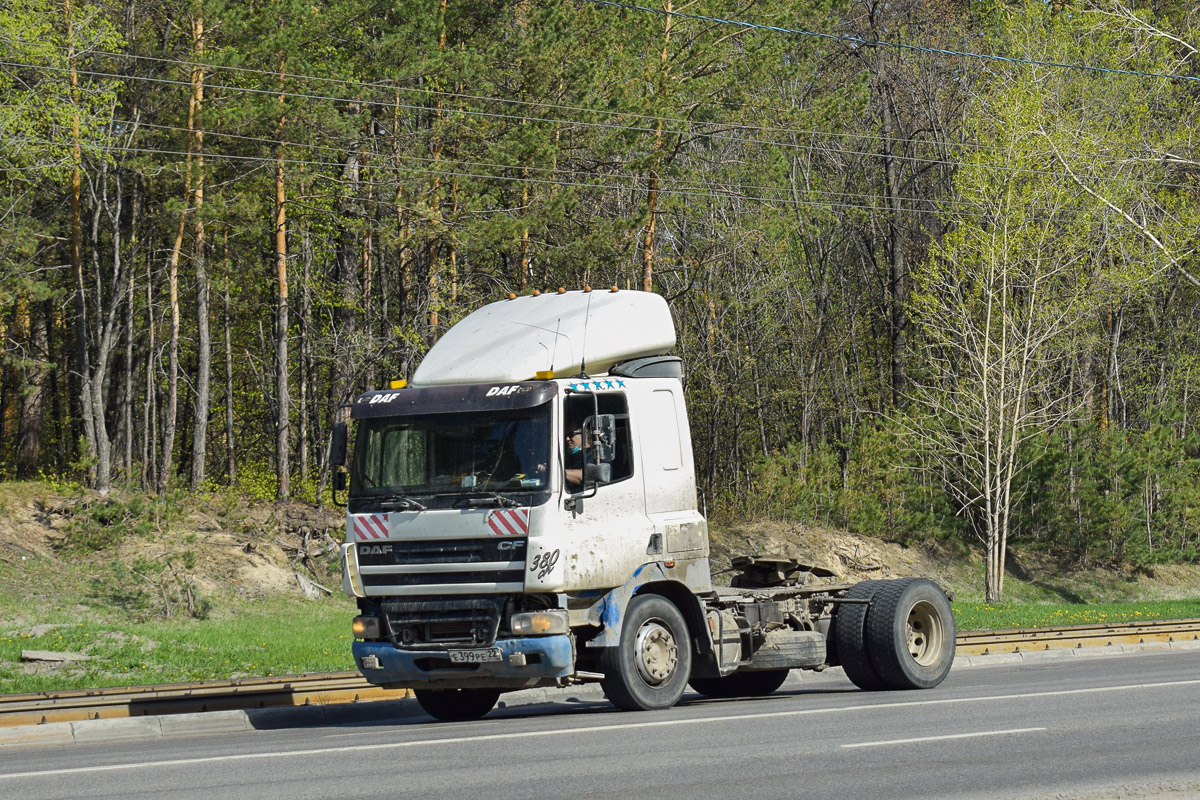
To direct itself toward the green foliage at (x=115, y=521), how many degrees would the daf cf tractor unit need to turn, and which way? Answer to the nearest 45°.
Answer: approximately 90° to its right

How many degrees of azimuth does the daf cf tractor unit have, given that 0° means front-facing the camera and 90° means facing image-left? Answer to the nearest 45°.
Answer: approximately 45°

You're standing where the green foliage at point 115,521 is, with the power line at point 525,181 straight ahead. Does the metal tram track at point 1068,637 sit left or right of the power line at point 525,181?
right

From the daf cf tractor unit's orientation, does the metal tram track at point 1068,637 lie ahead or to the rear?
to the rear

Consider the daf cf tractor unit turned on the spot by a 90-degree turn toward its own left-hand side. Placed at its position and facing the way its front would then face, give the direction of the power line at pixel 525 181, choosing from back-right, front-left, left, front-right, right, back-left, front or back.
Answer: back-left

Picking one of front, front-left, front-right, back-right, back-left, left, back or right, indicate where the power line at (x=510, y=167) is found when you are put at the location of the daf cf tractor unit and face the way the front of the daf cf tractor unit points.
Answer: back-right
